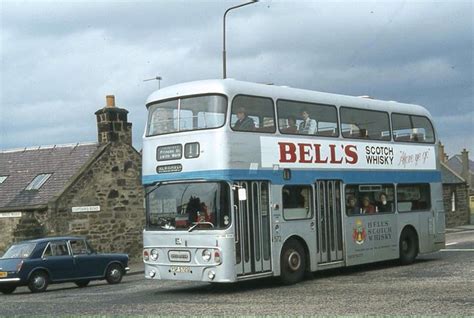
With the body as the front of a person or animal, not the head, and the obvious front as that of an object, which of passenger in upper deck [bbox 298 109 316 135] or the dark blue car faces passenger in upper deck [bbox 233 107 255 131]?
passenger in upper deck [bbox 298 109 316 135]

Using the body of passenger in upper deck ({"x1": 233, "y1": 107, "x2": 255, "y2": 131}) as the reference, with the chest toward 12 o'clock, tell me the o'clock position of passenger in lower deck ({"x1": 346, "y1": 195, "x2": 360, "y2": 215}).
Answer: passenger in lower deck ({"x1": 346, "y1": 195, "x2": 360, "y2": 215}) is roughly at 6 o'clock from passenger in upper deck ({"x1": 233, "y1": 107, "x2": 255, "y2": 131}).

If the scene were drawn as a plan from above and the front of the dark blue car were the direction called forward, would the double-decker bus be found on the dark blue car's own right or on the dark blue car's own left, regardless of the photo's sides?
on the dark blue car's own right

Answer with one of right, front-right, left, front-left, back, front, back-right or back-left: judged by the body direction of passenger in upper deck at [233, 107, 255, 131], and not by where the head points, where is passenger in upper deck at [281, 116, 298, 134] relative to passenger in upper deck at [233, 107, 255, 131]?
back

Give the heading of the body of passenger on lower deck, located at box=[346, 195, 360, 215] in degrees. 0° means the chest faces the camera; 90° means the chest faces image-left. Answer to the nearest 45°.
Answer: approximately 45°

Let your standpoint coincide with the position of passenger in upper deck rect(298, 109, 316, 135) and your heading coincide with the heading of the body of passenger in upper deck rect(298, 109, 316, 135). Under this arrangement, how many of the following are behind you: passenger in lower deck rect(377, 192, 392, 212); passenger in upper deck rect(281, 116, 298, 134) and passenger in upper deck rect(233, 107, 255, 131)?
1

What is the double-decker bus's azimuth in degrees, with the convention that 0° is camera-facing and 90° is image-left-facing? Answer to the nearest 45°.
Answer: approximately 45°

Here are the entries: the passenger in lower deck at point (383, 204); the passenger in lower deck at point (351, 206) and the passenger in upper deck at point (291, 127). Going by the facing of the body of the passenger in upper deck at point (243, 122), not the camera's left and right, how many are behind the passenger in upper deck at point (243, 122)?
3

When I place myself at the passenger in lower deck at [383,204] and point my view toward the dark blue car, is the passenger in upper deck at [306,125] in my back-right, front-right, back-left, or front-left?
front-left

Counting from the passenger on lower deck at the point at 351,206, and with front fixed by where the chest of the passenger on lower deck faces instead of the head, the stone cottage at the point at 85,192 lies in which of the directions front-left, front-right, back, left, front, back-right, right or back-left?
right
